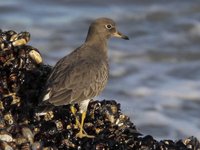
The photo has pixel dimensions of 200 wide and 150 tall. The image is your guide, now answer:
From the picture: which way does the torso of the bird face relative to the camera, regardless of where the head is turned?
to the viewer's right
